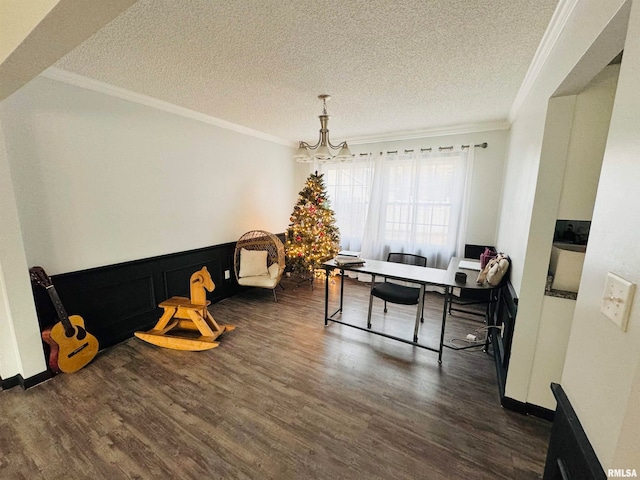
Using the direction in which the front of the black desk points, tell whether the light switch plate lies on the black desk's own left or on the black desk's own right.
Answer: on the black desk's own right

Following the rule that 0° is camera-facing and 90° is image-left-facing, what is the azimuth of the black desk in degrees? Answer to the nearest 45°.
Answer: approximately 225°

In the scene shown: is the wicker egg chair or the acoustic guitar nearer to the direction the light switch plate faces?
the acoustic guitar

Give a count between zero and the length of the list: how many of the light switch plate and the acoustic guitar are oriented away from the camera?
0

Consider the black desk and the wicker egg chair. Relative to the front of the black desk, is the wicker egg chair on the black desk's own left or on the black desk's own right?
on the black desk's own left

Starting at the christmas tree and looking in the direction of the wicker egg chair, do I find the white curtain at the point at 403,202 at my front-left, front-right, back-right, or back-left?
back-left

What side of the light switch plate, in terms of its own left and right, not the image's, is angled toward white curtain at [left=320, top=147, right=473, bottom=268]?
right

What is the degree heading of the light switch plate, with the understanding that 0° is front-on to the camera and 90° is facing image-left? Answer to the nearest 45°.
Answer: approximately 45°

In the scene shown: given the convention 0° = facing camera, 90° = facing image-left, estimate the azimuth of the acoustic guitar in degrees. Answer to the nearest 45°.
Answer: approximately 315°

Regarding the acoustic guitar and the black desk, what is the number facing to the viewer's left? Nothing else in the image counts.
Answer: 0
